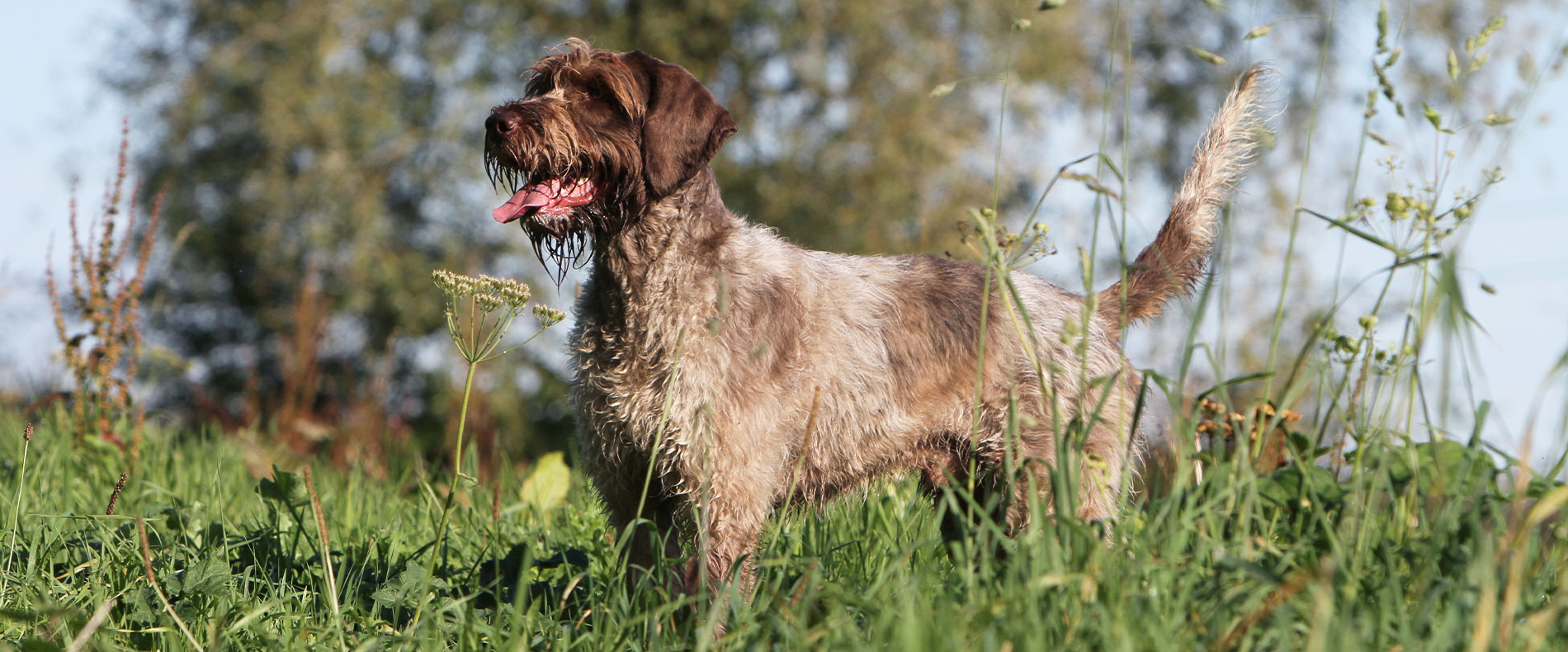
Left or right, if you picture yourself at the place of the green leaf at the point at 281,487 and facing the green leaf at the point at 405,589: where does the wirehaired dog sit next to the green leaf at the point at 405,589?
left

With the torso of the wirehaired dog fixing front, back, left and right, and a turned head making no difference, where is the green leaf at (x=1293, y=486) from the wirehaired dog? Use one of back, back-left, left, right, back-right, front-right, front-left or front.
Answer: back-left

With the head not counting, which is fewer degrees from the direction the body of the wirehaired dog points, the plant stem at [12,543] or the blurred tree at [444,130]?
the plant stem

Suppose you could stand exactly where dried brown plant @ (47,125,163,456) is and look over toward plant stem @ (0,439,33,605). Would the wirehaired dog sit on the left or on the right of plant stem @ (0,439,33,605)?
left

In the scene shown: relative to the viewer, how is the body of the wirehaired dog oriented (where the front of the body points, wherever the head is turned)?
to the viewer's left

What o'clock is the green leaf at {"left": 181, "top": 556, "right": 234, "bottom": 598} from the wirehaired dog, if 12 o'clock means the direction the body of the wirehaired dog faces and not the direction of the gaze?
The green leaf is roughly at 11 o'clock from the wirehaired dog.

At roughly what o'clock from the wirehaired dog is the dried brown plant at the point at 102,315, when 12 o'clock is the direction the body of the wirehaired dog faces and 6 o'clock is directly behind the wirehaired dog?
The dried brown plant is roughly at 1 o'clock from the wirehaired dog.

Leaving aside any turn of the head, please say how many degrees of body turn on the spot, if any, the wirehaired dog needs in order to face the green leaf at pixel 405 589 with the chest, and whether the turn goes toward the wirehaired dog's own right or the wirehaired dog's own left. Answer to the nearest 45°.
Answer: approximately 45° to the wirehaired dog's own left

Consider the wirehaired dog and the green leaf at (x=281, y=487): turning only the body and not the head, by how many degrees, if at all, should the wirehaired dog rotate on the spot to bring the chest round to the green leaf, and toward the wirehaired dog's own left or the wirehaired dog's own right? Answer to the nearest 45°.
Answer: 0° — it already faces it

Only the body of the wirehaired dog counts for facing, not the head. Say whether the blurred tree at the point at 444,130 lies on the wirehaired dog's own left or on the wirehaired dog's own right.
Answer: on the wirehaired dog's own right
